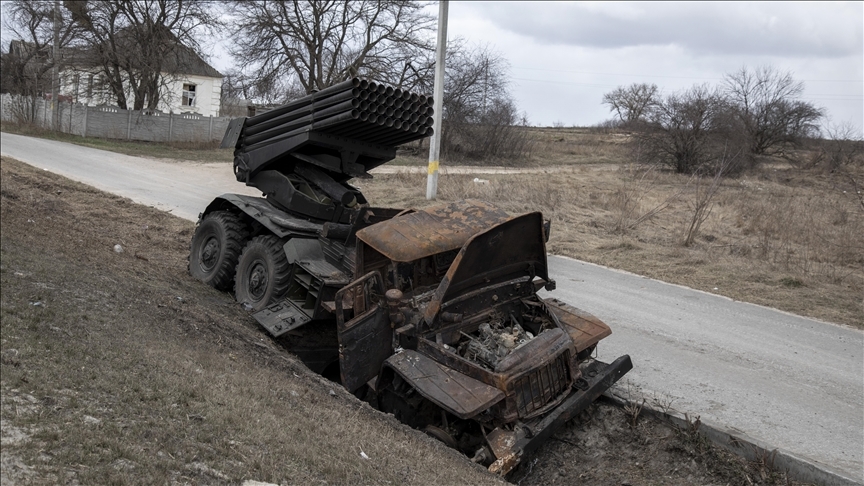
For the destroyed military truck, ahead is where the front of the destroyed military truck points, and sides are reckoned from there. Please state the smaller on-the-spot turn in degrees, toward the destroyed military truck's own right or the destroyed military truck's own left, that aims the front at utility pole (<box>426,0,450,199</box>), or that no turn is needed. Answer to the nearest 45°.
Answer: approximately 135° to the destroyed military truck's own left

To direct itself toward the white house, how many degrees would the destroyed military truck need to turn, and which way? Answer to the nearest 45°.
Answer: approximately 180°

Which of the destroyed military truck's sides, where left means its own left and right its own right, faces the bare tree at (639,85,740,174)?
left

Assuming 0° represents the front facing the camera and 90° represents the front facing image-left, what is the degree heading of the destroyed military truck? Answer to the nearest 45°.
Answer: approximately 315°

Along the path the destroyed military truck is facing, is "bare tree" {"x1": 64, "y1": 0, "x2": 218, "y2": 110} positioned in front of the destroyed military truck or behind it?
behind

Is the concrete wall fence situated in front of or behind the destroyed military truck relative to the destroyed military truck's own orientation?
behind

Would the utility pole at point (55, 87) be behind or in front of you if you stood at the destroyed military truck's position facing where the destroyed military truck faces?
behind
